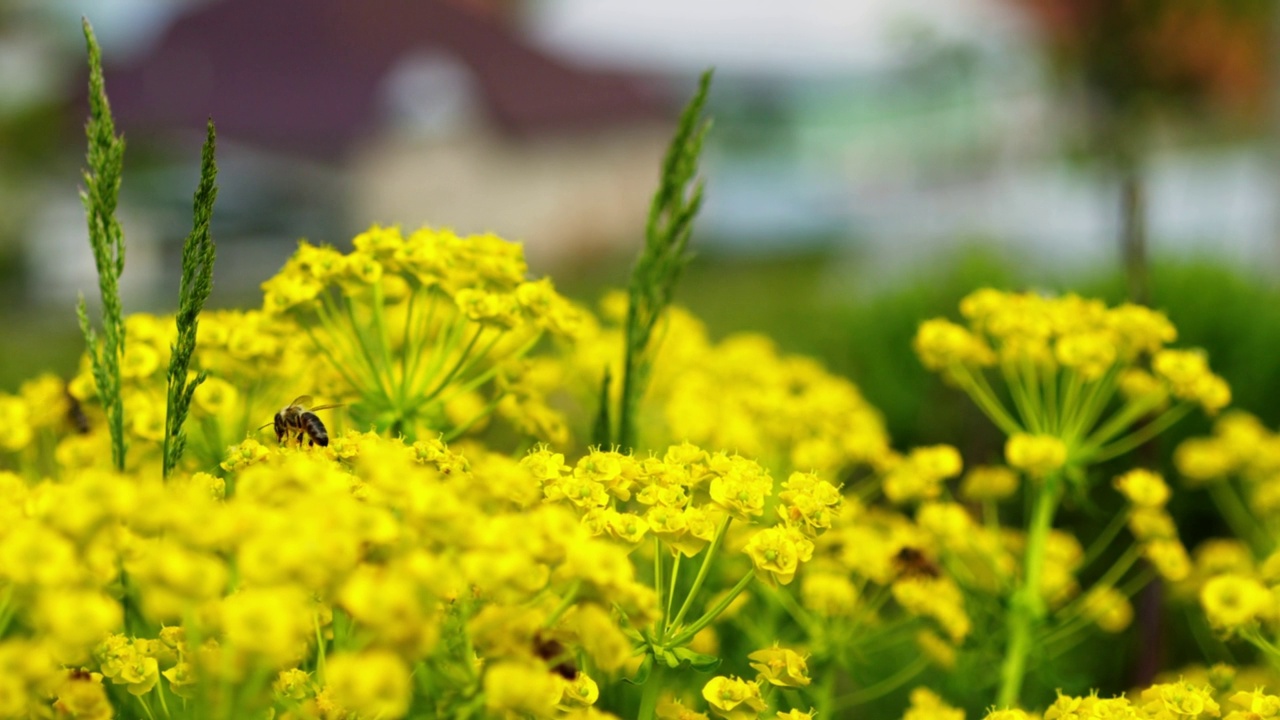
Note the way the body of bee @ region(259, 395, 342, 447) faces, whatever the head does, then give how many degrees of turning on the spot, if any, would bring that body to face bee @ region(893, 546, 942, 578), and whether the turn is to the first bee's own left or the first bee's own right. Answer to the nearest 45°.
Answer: approximately 180°

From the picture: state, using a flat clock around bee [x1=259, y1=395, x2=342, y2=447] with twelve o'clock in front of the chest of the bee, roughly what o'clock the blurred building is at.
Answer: The blurred building is roughly at 3 o'clock from the bee.

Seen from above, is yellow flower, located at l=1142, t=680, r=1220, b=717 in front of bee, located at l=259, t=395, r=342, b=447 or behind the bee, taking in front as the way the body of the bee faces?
behind

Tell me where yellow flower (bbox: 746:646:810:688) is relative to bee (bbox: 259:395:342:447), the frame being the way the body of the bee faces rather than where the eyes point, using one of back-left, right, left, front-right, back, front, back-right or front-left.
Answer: back-left

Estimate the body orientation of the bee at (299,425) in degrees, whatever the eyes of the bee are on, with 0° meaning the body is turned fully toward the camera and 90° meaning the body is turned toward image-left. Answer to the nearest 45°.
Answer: approximately 90°

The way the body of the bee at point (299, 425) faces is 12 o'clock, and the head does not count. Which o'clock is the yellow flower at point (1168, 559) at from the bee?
The yellow flower is roughly at 6 o'clock from the bee.

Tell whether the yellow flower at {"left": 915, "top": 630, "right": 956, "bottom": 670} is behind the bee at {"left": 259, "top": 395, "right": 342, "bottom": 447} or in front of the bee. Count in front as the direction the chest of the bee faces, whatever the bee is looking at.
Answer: behind

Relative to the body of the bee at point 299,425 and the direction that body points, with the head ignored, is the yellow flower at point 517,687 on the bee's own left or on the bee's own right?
on the bee's own left

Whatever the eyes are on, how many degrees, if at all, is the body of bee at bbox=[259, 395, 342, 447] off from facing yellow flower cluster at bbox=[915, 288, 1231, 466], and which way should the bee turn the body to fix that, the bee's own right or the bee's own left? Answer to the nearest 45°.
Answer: approximately 180°

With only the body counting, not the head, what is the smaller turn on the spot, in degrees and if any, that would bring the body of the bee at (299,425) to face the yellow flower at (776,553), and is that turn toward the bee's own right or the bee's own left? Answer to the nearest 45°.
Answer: approximately 135° to the bee's own left
